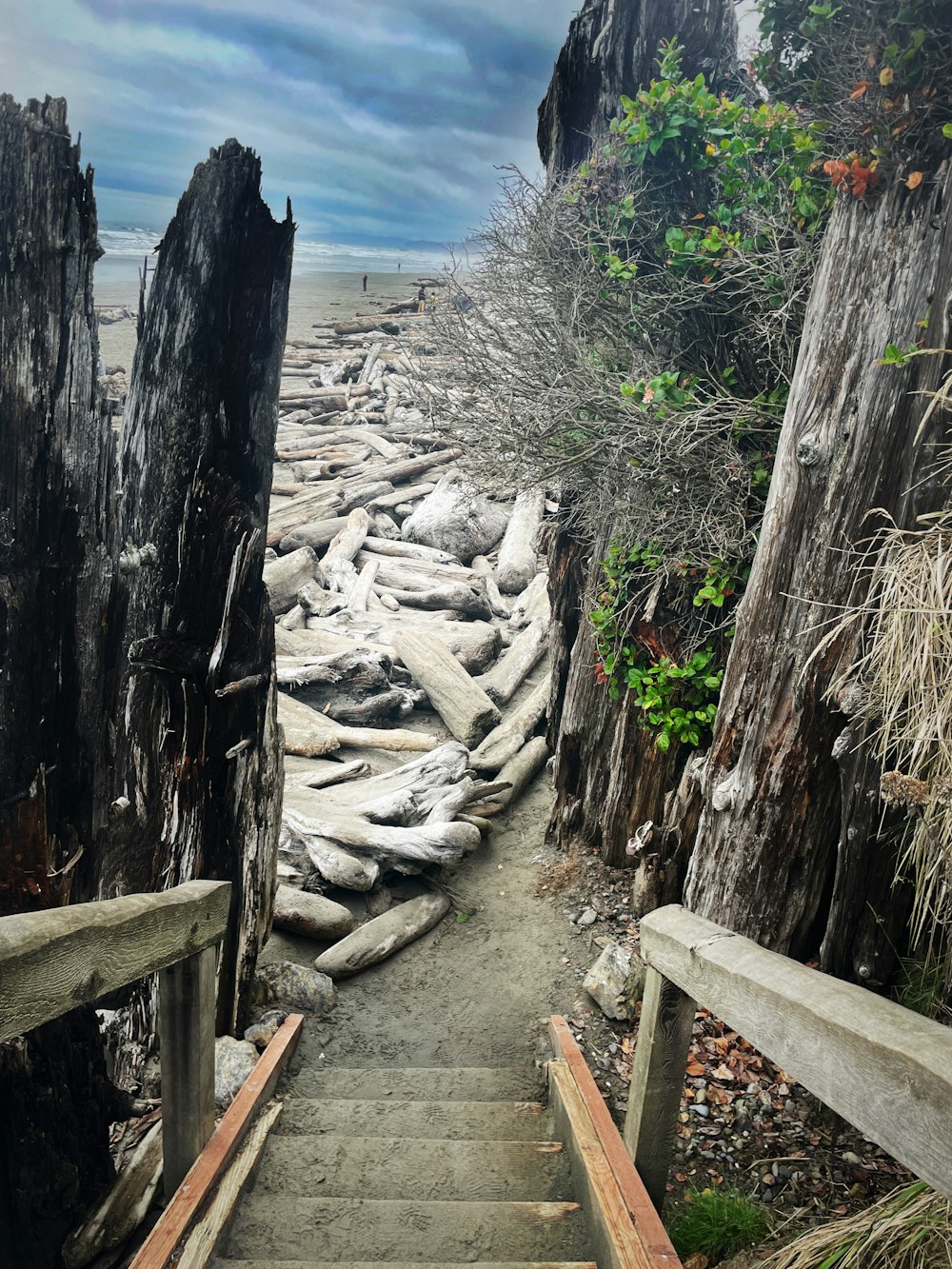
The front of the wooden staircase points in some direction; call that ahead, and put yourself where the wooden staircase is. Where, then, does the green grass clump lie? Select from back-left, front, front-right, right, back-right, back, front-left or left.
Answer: right

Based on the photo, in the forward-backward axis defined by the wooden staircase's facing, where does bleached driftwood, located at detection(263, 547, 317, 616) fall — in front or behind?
in front

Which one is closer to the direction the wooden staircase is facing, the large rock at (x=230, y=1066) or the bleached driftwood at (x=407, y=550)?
the bleached driftwood

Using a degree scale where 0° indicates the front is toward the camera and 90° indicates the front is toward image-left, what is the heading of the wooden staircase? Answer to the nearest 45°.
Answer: approximately 180°

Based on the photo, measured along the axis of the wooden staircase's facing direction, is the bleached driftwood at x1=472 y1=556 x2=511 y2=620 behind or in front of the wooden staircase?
in front

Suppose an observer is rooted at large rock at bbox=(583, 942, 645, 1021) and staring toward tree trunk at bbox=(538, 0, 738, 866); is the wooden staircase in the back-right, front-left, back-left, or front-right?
back-left

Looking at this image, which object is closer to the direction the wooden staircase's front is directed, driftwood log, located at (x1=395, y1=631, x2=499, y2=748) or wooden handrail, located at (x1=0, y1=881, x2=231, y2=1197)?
the driftwood log

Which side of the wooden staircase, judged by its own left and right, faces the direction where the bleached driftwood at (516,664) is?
front

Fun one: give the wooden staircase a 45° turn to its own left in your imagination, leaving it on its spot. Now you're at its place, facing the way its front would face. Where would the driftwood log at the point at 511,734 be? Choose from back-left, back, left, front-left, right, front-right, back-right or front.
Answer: front-right

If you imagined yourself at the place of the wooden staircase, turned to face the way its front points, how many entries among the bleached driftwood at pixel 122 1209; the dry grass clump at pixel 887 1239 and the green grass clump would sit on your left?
1

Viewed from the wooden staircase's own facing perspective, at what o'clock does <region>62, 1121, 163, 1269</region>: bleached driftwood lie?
The bleached driftwood is roughly at 9 o'clock from the wooden staircase.

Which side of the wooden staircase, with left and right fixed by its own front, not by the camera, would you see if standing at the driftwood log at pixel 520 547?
front
